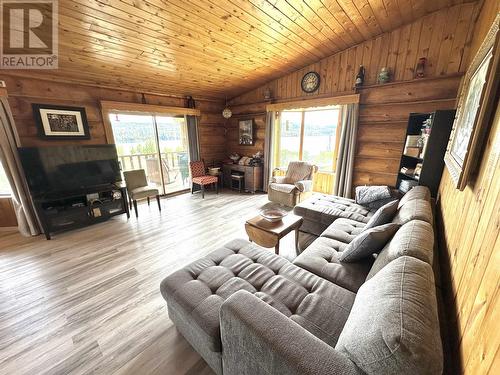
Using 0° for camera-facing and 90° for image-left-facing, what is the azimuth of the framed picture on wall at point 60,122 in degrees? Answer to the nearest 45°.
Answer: approximately 315°

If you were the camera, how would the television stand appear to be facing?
facing the viewer and to the right of the viewer

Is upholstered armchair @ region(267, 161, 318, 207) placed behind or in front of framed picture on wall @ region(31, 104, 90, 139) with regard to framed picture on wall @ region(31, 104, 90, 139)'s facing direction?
in front

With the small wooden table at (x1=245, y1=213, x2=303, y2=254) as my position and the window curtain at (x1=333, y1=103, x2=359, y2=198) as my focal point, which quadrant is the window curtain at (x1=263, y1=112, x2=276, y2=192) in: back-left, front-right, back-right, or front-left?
front-left

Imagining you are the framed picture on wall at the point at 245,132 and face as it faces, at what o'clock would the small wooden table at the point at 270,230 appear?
The small wooden table is roughly at 12 o'clock from the framed picture on wall.

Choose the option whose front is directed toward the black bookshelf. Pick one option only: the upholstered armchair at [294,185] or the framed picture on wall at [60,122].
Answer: the framed picture on wall

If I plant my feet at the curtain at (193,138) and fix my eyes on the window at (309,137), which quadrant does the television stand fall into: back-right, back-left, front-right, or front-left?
back-right

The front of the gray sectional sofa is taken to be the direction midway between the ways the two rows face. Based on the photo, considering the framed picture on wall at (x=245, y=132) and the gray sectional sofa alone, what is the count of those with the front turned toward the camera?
1

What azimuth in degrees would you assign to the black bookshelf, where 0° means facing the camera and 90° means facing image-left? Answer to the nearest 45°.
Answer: approximately 45°

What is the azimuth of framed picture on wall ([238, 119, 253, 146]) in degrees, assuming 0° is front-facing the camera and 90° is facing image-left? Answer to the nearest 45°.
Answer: approximately 0°

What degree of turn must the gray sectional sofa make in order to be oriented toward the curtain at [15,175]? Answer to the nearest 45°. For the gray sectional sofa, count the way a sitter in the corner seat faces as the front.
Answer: approximately 45° to its left

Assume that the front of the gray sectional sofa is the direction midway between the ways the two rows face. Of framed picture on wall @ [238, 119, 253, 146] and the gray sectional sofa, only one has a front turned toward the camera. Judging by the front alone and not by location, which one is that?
the framed picture on wall

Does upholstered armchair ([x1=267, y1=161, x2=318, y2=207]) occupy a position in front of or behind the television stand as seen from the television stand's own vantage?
in front

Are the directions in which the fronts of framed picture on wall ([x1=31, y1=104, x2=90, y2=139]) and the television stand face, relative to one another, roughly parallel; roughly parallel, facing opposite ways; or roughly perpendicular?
roughly parallel
